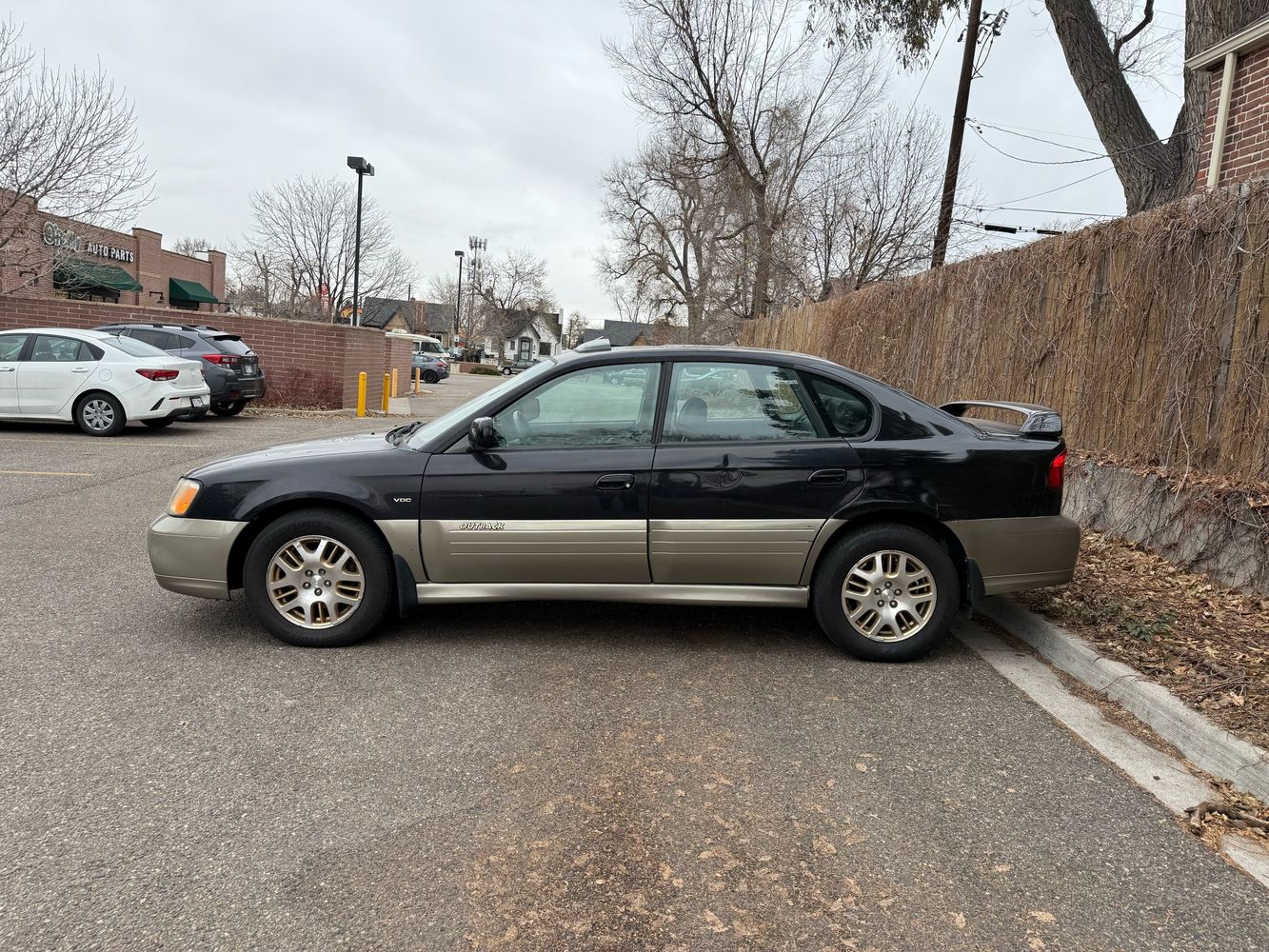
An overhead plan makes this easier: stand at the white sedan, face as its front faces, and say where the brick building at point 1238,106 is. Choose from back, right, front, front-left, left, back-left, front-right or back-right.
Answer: back

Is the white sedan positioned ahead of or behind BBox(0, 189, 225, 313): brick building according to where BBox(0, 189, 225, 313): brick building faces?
ahead

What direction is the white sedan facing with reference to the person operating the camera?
facing away from the viewer and to the left of the viewer

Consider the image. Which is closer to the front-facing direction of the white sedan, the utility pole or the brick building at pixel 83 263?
the brick building

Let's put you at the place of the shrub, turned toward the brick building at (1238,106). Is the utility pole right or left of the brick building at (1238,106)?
left

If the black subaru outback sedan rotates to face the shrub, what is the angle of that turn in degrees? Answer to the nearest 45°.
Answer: approximately 45° to its right

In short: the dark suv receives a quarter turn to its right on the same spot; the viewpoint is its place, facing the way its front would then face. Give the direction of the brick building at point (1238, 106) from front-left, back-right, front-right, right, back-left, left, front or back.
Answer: right

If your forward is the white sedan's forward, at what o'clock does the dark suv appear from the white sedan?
The dark suv is roughly at 3 o'clock from the white sedan.

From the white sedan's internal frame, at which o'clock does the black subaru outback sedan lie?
The black subaru outback sedan is roughly at 7 o'clock from the white sedan.

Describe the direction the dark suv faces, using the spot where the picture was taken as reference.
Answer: facing away from the viewer and to the left of the viewer

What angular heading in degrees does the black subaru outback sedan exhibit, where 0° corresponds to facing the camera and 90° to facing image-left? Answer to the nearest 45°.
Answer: approximately 90°

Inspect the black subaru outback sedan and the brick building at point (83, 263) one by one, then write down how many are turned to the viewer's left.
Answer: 1

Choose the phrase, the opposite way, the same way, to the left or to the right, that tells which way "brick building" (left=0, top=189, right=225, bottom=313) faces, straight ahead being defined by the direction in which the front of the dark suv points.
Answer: the opposite way

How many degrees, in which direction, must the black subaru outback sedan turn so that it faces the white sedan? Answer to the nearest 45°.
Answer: approximately 45° to its right

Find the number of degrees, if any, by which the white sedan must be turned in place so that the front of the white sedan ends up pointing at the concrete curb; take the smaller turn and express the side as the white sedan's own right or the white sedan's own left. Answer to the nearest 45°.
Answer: approximately 135° to the white sedan's own left

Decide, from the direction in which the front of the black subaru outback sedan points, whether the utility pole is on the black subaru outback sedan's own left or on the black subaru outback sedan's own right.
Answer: on the black subaru outback sedan's own right
